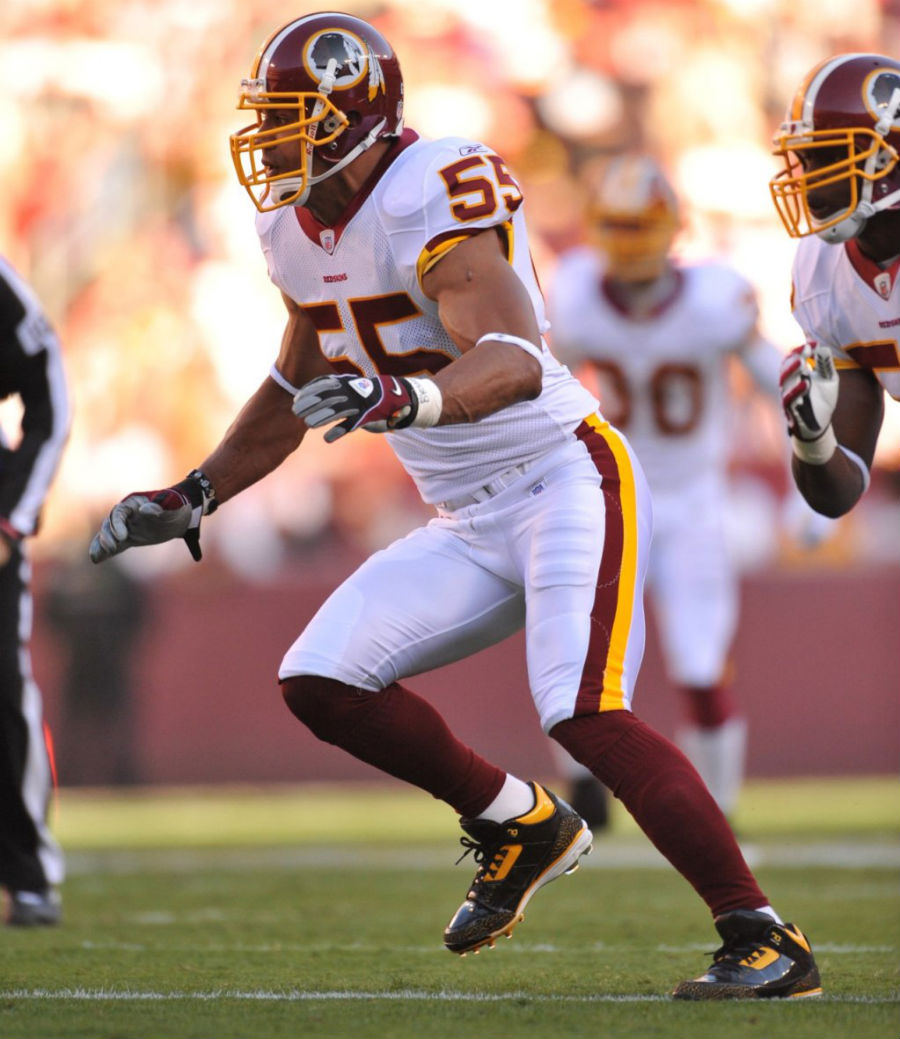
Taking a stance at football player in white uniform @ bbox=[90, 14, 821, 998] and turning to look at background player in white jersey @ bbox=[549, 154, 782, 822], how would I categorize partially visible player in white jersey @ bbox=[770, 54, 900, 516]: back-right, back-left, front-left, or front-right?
front-right

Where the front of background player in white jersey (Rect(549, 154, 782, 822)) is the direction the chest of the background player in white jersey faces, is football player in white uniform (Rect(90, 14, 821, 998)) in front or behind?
in front

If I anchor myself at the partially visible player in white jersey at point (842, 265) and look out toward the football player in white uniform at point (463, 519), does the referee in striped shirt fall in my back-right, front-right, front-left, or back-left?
front-right

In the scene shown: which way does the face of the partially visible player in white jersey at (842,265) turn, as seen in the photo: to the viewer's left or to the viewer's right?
to the viewer's left

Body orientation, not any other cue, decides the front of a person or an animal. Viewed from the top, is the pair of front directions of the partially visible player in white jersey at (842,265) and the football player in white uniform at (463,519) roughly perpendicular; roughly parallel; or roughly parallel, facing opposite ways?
roughly parallel

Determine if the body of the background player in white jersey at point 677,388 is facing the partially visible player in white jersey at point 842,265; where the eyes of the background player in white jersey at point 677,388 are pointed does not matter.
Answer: yes

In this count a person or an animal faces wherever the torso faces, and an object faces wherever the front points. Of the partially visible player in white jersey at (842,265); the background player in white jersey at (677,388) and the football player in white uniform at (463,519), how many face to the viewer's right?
0

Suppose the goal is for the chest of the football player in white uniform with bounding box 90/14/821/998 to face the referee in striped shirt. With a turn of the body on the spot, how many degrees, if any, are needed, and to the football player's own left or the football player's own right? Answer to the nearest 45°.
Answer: approximately 90° to the football player's own right

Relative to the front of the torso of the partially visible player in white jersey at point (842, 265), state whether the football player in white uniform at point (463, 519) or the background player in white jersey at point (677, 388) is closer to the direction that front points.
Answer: the football player in white uniform

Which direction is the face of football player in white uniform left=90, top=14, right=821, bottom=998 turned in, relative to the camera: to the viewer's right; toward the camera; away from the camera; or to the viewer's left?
to the viewer's left

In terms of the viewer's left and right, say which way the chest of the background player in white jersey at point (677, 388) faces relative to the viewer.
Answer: facing the viewer

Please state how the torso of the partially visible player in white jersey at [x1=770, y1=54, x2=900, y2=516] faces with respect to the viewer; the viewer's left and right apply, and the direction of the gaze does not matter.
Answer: facing the viewer and to the left of the viewer
